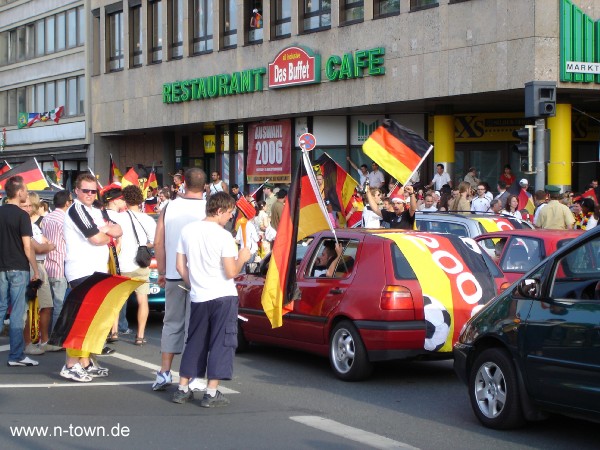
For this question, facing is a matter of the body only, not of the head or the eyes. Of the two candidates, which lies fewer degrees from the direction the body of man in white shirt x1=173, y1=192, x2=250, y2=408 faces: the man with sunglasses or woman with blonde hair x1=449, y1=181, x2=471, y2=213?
the woman with blonde hair

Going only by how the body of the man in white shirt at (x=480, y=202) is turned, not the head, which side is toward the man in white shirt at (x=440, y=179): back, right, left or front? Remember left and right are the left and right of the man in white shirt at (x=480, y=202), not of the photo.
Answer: back

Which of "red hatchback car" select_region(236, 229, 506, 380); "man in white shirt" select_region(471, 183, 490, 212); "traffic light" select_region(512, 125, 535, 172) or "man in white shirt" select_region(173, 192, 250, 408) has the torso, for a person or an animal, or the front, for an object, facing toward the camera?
"man in white shirt" select_region(471, 183, 490, 212)

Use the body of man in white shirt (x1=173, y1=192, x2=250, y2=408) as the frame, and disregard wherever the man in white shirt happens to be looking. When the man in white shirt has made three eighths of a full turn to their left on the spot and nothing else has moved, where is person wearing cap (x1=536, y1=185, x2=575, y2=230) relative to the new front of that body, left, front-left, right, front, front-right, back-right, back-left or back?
back-right

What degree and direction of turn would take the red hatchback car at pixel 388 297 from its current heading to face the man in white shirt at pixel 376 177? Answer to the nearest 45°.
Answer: approximately 45° to its right

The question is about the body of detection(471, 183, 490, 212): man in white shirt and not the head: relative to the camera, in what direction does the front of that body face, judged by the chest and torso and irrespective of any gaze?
toward the camera

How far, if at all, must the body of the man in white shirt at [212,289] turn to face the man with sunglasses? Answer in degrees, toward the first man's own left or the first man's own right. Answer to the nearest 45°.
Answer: approximately 90° to the first man's own left

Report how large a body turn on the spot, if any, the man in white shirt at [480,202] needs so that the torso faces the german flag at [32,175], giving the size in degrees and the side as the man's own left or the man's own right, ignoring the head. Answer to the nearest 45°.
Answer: approximately 90° to the man's own right

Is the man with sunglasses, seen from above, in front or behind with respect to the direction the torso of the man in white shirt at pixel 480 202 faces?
in front

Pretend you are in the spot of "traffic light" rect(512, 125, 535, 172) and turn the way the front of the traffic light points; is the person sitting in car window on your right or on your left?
on your left

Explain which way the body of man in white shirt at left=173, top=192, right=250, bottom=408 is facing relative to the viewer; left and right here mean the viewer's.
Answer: facing away from the viewer and to the right of the viewer

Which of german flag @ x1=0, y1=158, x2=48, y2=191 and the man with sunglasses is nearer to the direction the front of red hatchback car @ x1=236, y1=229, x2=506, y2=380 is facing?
the german flag

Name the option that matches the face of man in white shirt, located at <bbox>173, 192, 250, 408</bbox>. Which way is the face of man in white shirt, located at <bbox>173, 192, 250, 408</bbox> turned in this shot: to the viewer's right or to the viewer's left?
to the viewer's right
